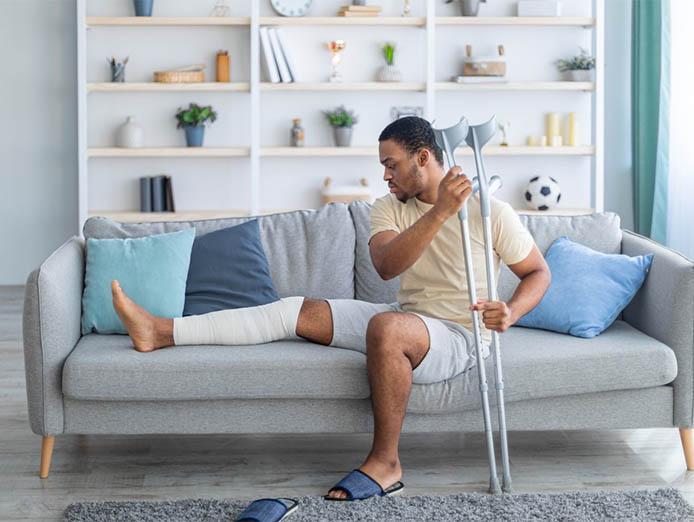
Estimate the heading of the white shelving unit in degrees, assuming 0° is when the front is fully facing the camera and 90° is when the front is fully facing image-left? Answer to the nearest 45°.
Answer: approximately 0°

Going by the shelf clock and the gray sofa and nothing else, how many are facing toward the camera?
2

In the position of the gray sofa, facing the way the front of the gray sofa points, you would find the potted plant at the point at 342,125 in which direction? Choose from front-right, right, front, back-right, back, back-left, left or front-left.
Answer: back

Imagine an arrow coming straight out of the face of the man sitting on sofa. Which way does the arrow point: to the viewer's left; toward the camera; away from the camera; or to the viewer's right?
to the viewer's left

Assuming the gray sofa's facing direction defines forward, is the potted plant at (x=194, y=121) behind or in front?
behind

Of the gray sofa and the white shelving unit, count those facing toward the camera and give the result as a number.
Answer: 2

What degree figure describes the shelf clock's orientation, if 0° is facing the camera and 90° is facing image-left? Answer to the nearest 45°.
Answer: approximately 0°
